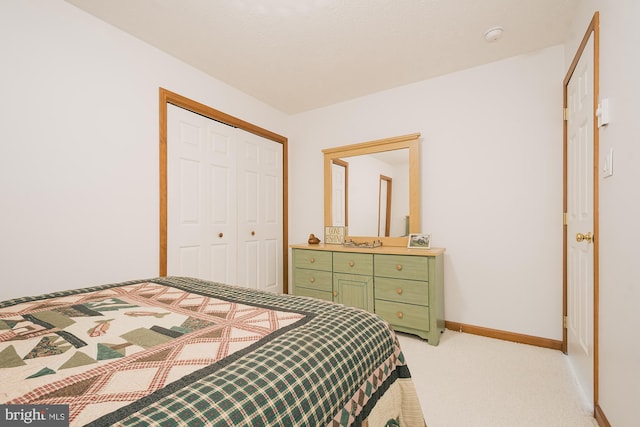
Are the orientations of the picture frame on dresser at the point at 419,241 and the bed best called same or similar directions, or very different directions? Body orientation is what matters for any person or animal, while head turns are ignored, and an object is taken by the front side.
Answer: very different directions

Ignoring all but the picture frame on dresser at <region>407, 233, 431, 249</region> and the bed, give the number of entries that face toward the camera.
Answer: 1

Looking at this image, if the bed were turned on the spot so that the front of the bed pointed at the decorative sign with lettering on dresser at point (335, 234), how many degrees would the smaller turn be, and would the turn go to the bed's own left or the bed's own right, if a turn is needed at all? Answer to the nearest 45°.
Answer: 0° — it already faces it

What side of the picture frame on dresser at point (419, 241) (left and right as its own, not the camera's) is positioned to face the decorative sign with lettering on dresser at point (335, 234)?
right

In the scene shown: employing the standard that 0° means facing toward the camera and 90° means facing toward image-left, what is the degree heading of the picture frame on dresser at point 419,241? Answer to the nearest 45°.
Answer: approximately 0°

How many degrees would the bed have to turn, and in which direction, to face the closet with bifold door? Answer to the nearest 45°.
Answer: approximately 45° to its left

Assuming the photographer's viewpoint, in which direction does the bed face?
facing away from the viewer and to the right of the viewer
